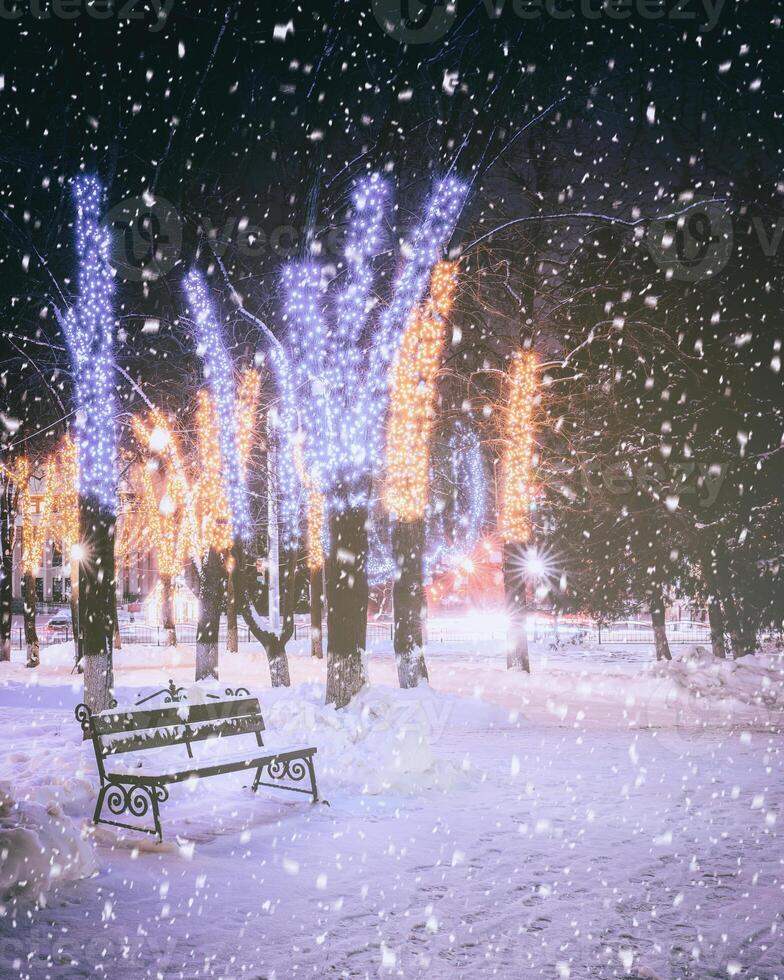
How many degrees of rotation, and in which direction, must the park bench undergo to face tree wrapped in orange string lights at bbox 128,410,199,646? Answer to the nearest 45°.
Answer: approximately 135° to its left

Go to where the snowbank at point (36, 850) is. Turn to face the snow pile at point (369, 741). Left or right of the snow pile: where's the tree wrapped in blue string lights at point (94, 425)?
left

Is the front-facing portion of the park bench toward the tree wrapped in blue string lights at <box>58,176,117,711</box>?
no

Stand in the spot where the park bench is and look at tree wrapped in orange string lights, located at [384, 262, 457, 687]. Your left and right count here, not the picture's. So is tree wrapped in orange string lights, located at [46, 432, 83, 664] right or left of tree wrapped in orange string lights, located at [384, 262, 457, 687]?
left

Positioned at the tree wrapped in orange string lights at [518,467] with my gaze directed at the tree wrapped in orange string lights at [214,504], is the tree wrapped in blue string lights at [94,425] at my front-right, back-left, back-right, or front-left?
front-left

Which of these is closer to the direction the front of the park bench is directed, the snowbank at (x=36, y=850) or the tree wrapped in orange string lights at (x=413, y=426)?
the snowbank

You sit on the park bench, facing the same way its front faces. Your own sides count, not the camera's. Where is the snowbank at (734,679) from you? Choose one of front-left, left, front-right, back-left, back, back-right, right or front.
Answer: left

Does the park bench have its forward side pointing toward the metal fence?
no

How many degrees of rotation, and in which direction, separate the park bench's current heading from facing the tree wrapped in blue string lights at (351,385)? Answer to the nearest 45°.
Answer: approximately 90° to its left

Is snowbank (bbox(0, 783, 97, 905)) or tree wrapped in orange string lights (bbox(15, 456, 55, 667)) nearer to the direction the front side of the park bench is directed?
the snowbank

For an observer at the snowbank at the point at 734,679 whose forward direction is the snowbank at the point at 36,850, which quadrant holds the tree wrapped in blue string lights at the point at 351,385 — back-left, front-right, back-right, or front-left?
front-right
